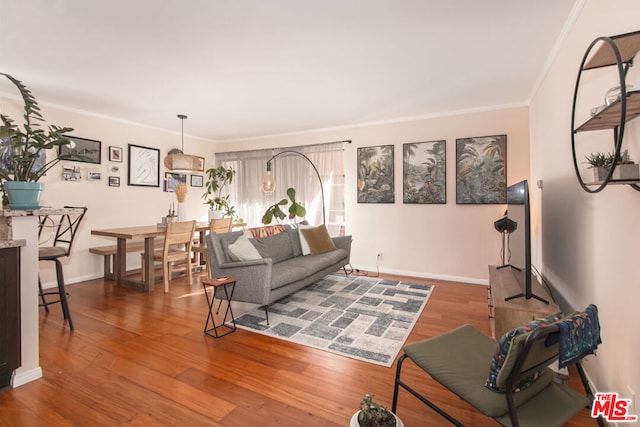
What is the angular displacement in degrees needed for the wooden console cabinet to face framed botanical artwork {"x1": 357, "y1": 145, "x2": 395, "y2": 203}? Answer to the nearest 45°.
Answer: approximately 45° to its right

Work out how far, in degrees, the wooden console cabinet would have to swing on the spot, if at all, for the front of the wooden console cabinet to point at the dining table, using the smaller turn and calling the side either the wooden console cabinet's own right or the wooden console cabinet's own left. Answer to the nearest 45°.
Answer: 0° — it already faces it

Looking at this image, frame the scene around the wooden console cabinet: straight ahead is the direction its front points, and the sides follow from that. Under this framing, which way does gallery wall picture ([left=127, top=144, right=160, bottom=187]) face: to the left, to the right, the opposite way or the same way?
the opposite way

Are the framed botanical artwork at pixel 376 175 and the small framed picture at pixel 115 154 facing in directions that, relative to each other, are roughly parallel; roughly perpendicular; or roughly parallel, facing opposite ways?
roughly perpendicular

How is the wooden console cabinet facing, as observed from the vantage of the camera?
facing to the left of the viewer

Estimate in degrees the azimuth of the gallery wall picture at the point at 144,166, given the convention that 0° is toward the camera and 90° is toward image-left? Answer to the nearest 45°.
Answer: approximately 315°

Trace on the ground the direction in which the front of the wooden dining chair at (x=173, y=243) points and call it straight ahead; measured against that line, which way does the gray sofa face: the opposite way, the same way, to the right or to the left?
the opposite way
